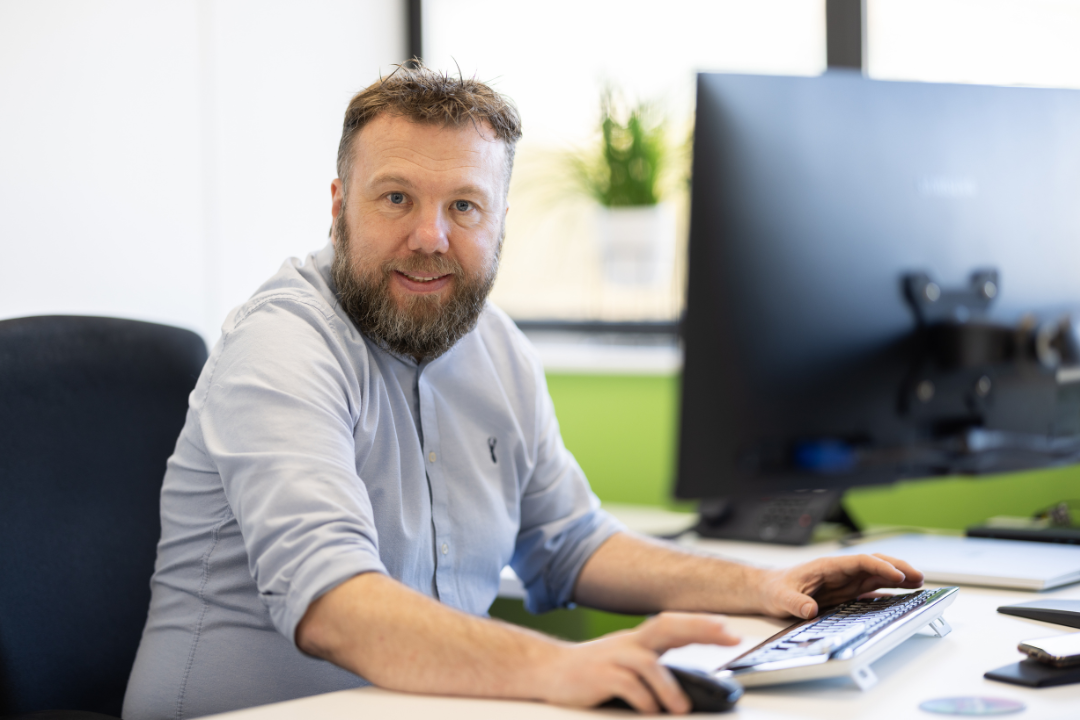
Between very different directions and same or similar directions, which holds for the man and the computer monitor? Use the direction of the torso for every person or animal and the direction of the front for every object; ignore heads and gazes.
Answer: very different directions

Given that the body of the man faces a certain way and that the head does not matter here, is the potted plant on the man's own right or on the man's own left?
on the man's own left

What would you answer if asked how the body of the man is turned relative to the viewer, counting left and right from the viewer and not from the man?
facing the viewer and to the right of the viewer

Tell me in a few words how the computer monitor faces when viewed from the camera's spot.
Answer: facing away from the viewer and to the left of the viewer

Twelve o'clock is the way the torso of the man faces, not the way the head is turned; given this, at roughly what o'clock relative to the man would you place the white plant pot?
The white plant pot is roughly at 8 o'clock from the man.
